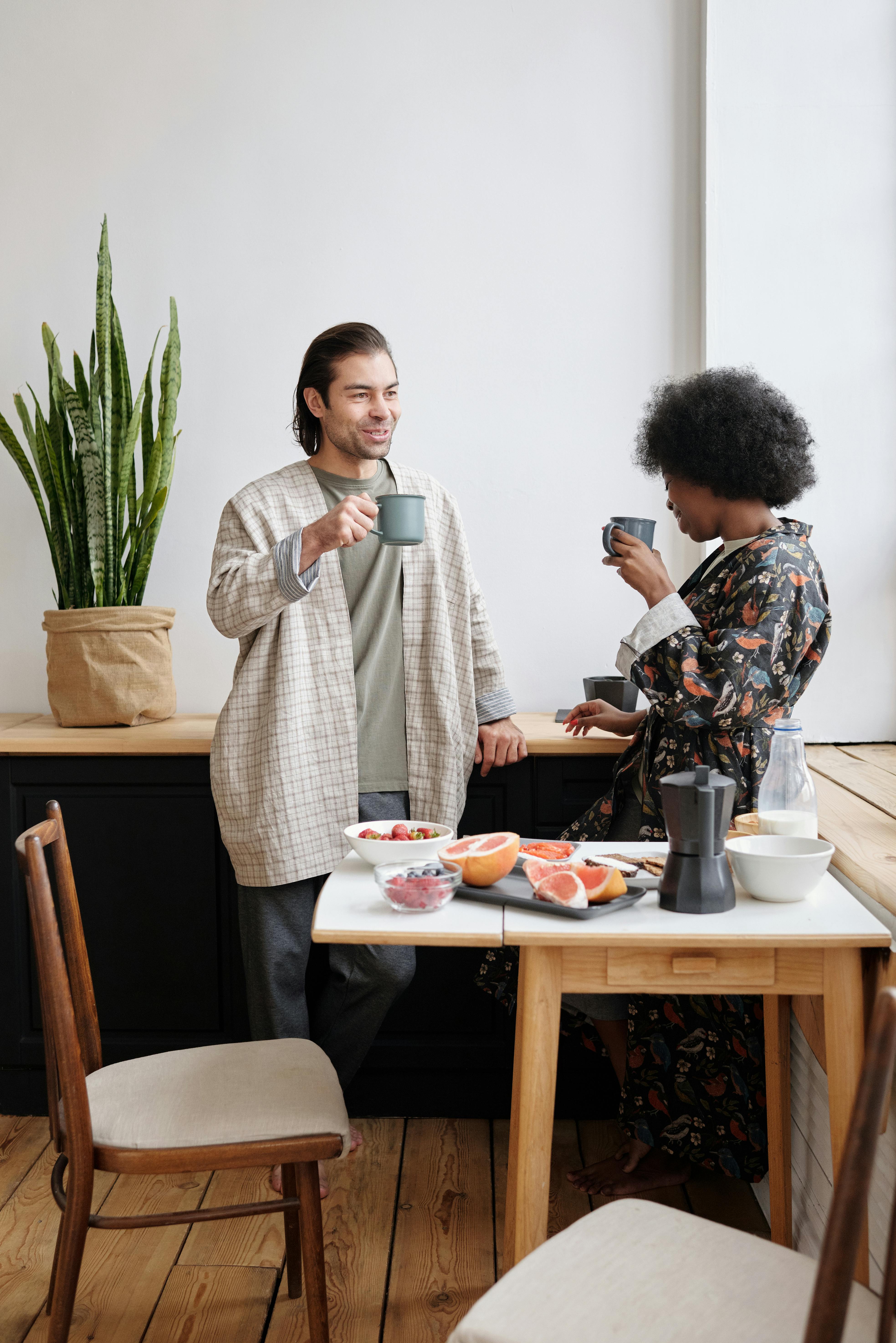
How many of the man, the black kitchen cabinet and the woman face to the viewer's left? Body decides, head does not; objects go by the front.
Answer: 1

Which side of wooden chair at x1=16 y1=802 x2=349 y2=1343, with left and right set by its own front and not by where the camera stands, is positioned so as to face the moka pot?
front

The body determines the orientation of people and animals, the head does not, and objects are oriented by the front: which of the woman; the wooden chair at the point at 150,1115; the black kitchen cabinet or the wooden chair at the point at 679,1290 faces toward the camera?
the black kitchen cabinet

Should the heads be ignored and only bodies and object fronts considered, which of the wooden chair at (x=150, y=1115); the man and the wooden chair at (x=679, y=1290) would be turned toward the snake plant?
the wooden chair at (x=679, y=1290)

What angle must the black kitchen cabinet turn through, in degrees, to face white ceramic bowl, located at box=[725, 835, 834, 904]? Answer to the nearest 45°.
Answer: approximately 45° to its left

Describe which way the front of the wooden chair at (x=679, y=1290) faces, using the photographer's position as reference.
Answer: facing away from the viewer and to the left of the viewer

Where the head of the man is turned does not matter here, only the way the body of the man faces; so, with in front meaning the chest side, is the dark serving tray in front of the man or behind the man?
in front

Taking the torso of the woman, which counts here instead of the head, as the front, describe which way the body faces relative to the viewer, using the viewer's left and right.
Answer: facing to the left of the viewer

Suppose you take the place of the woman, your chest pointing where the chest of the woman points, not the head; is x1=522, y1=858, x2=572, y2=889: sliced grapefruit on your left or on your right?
on your left

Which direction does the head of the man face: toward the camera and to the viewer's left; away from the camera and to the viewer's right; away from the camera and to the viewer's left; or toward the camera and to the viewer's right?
toward the camera and to the viewer's right

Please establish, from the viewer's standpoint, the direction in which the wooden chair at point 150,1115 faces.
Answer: facing to the right of the viewer

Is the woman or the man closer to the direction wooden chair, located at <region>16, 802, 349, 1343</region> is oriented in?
the woman

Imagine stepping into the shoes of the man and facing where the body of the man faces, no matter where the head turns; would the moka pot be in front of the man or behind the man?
in front

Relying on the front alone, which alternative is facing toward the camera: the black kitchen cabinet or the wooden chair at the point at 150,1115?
the black kitchen cabinet

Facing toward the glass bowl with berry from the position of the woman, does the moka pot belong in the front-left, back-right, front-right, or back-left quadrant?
front-left

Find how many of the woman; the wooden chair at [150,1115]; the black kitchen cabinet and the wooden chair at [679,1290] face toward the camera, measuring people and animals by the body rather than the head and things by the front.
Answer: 1
